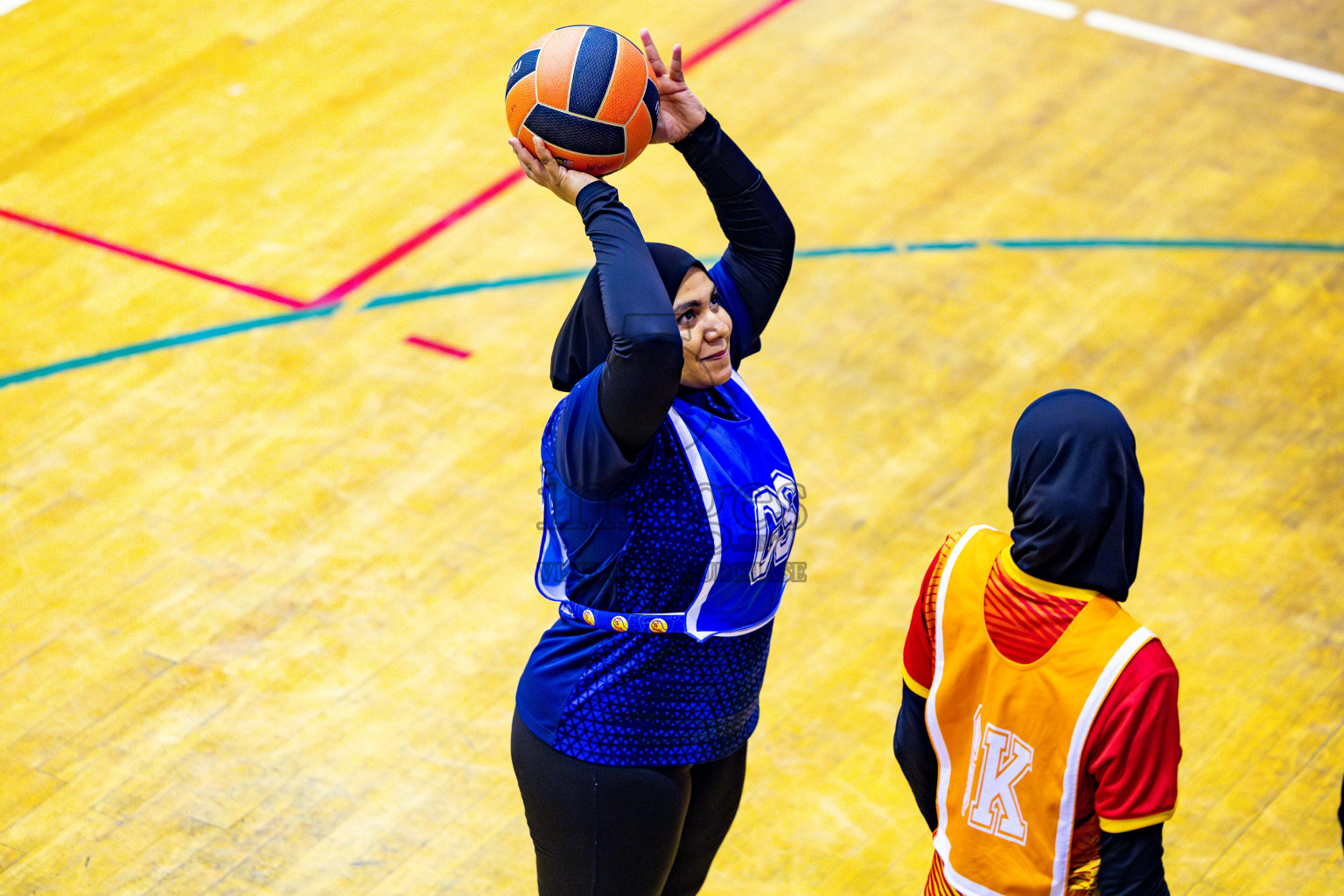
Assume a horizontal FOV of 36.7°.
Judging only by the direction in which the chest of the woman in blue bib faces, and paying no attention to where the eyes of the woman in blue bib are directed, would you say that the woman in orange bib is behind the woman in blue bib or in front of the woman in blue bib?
in front

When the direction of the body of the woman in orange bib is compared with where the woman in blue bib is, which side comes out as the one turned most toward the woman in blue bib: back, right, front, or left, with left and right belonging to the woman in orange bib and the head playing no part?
left

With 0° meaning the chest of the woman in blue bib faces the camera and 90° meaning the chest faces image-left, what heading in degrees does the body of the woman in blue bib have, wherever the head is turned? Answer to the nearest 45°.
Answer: approximately 315°

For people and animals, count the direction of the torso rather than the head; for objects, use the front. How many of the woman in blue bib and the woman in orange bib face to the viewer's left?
0

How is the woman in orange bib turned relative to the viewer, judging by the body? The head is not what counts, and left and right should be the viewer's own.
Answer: facing away from the viewer and to the right of the viewer
